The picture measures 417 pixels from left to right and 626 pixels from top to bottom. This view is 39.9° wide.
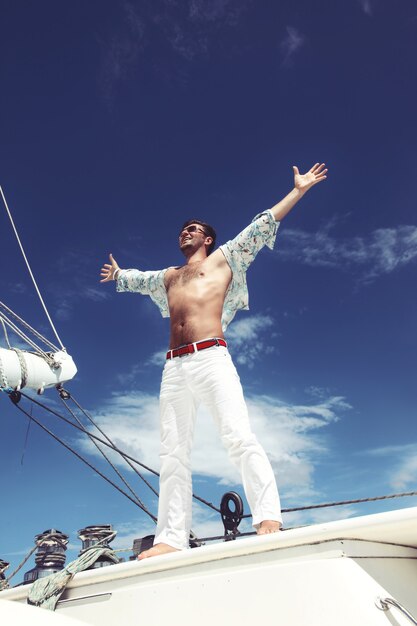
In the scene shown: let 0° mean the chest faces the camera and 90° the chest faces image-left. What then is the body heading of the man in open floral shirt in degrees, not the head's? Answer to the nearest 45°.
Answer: approximately 45°

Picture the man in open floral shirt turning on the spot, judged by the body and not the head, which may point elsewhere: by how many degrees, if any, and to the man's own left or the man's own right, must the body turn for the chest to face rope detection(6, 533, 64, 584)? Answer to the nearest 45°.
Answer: approximately 90° to the man's own right

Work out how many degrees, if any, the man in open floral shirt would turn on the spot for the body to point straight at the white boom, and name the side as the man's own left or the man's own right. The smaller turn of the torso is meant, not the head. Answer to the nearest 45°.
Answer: approximately 90° to the man's own right

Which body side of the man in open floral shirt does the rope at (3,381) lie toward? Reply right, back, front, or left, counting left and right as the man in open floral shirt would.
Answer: right

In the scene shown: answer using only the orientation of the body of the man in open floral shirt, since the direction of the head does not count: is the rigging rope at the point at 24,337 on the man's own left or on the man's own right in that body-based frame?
on the man's own right

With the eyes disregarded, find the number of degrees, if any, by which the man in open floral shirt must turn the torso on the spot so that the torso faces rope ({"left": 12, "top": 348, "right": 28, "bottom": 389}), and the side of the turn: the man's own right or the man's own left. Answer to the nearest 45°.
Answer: approximately 90° to the man's own right
